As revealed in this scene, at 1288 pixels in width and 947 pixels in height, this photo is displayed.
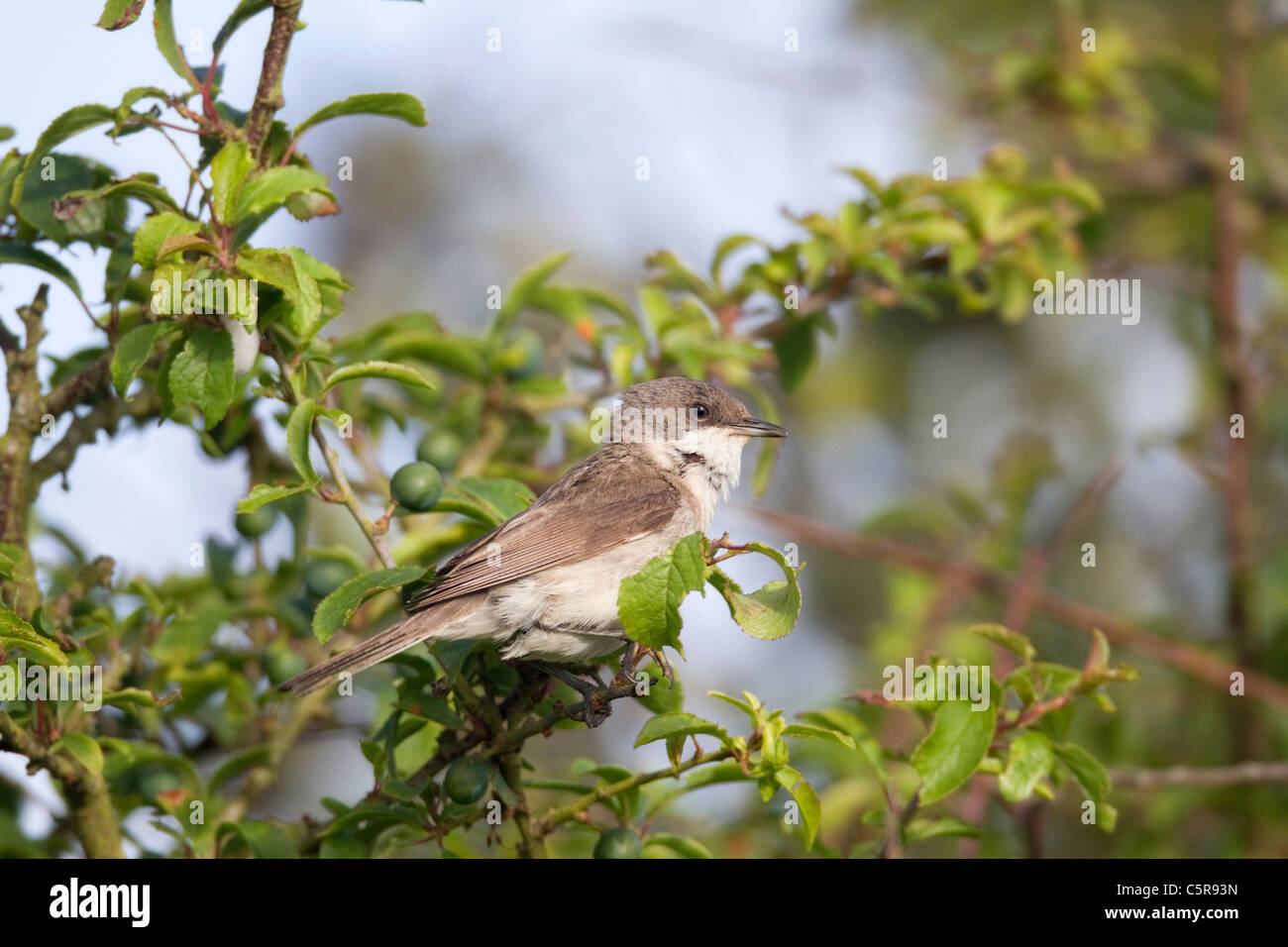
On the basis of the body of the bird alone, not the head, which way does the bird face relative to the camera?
to the viewer's right

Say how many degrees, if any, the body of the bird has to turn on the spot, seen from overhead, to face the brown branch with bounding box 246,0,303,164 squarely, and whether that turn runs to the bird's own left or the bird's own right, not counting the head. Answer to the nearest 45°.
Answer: approximately 135° to the bird's own right

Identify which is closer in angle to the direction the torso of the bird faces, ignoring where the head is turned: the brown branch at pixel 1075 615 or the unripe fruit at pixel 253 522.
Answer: the brown branch

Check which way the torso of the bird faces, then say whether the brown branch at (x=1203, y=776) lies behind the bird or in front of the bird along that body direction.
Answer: in front
